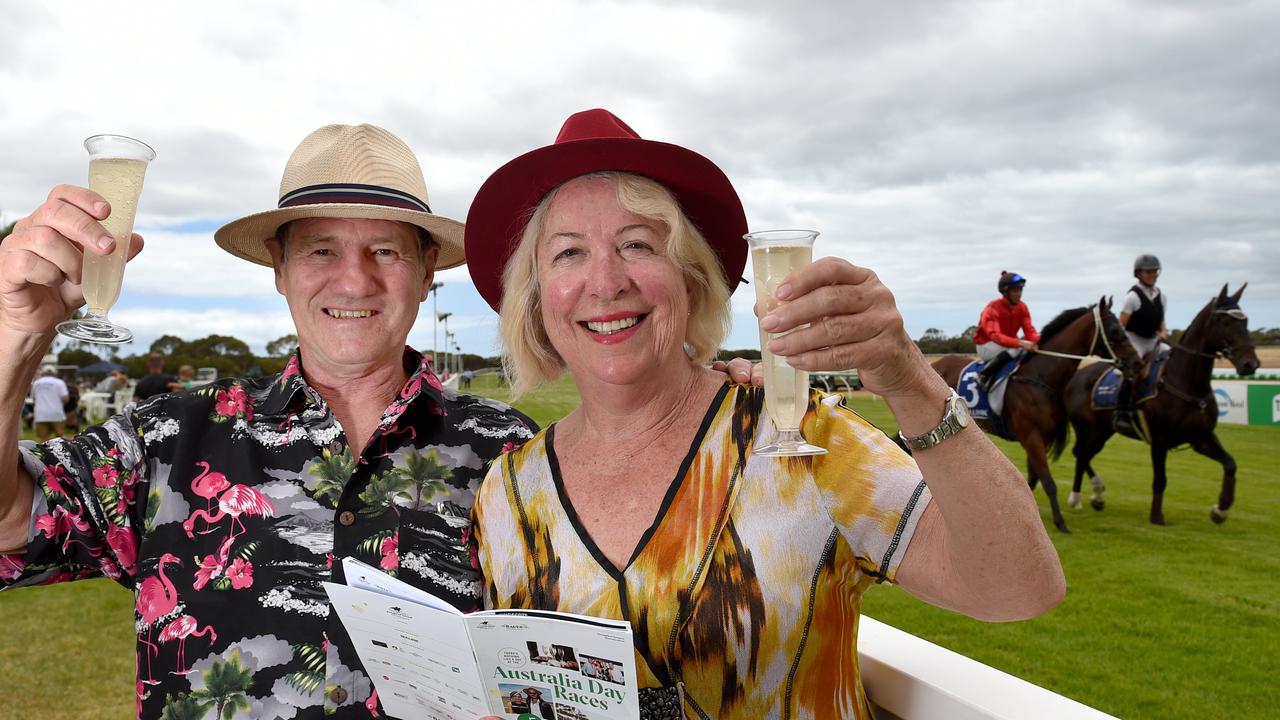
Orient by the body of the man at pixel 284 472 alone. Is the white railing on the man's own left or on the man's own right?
on the man's own left

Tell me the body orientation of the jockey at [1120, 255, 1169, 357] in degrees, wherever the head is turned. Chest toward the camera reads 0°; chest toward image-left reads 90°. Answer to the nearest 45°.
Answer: approximately 315°

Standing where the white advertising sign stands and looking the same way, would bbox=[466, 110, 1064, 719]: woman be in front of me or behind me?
in front

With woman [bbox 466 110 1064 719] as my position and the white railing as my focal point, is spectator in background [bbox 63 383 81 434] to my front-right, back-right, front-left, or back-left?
back-left

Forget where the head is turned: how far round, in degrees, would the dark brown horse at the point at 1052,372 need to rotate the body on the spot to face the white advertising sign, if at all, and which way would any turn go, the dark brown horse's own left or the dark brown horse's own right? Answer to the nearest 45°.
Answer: approximately 135° to the dark brown horse's own left

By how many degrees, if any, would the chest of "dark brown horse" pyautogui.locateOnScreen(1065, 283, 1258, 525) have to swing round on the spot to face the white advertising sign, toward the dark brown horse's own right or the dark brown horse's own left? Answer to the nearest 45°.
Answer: approximately 135° to the dark brown horse's own left

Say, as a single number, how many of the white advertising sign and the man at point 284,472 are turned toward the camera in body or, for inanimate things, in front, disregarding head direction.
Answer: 2

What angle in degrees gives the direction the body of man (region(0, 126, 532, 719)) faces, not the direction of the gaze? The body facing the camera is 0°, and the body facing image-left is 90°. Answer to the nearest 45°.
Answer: approximately 0°

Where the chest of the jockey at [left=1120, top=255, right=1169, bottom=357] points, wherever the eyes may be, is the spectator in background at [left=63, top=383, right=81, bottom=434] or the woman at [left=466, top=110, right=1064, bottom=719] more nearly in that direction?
the woman

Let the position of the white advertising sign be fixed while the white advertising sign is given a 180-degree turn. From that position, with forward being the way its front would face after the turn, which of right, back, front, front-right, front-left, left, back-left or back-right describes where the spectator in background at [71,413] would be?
back-left
